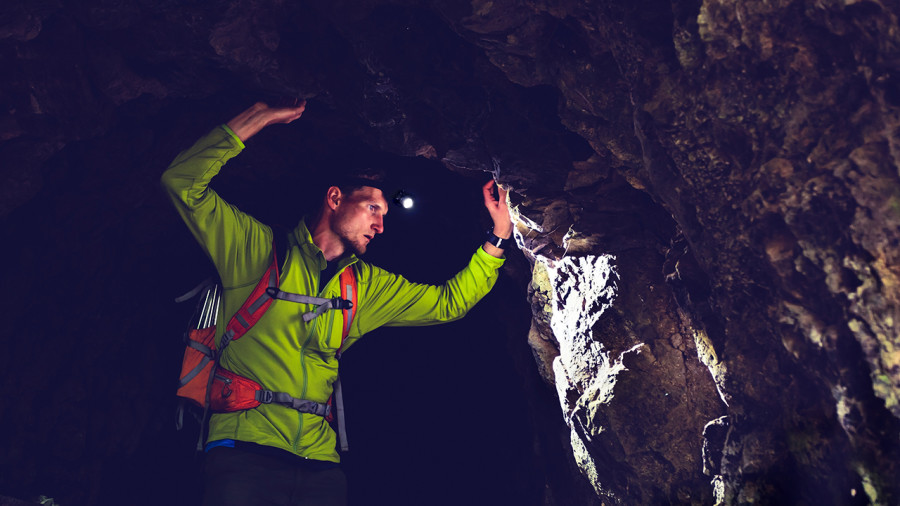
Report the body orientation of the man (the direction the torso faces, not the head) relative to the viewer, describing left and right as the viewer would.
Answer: facing the viewer and to the right of the viewer

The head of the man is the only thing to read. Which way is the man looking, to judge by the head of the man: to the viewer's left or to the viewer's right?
to the viewer's right
